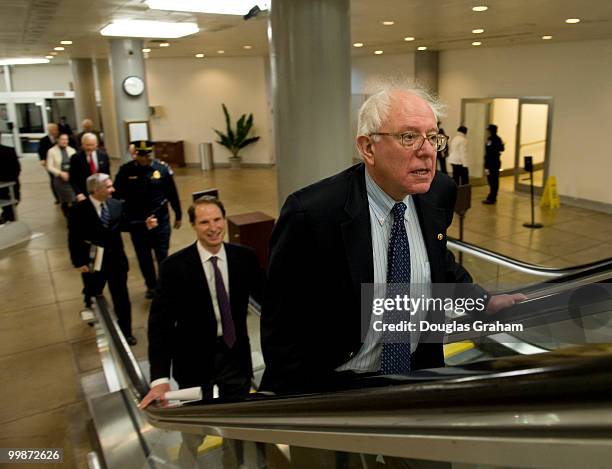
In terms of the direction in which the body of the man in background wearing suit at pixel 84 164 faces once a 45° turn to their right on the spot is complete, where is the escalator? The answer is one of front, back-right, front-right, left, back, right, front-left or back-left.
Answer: front-left

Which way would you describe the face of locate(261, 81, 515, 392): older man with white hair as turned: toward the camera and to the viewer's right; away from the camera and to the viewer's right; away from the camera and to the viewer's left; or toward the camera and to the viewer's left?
toward the camera and to the viewer's right

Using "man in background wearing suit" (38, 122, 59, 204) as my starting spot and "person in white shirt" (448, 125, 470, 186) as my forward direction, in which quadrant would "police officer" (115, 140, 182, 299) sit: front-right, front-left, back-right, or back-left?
front-right

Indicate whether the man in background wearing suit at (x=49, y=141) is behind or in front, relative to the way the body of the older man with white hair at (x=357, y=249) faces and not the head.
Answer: behind

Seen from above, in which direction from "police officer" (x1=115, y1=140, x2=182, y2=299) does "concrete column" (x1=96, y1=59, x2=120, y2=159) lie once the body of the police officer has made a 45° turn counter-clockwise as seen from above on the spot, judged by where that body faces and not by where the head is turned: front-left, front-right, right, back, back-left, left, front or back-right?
back-left

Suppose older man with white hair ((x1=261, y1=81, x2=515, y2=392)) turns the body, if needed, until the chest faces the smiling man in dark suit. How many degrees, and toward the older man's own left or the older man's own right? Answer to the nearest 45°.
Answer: approximately 180°

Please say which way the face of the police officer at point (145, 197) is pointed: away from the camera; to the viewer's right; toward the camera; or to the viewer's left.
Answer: toward the camera

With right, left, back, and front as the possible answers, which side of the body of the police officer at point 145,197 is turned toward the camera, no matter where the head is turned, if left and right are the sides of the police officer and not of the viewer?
front

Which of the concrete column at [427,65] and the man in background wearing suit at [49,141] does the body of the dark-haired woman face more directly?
the concrete column

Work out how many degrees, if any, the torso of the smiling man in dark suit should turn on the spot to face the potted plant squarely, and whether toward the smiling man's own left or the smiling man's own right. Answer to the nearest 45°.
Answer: approximately 135° to the smiling man's own left

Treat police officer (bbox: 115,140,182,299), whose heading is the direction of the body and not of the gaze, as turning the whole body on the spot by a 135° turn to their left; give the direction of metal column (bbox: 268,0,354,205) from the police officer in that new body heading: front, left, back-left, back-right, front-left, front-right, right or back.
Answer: right

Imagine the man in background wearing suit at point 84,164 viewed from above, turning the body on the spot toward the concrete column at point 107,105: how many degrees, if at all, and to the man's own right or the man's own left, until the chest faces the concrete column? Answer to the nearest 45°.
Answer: approximately 180°

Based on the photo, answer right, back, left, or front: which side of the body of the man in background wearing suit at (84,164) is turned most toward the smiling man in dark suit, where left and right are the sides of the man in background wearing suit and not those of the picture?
front

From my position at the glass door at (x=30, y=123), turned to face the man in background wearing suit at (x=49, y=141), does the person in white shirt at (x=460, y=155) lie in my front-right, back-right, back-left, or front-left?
front-left

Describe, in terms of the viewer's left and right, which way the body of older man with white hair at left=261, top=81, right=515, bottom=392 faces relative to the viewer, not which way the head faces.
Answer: facing the viewer and to the right of the viewer

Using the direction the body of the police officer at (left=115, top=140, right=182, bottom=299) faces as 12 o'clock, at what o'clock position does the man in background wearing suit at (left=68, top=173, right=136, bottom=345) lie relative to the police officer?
The man in background wearing suit is roughly at 1 o'clock from the police officer.

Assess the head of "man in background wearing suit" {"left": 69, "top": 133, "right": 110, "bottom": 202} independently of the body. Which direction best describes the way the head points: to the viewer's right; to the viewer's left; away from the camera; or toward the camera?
toward the camera

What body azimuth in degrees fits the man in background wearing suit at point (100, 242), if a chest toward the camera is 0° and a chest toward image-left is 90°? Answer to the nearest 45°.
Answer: approximately 315°

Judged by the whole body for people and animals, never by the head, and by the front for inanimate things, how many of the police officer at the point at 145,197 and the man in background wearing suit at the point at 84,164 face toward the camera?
2
